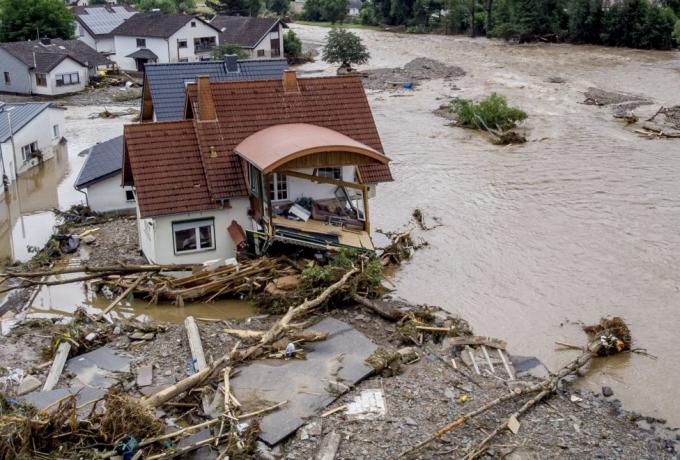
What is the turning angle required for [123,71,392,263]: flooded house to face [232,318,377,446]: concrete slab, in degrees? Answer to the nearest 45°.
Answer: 0° — it already faces it

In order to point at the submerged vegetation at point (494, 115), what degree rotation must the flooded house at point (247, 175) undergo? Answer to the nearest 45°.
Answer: approximately 135° to its left

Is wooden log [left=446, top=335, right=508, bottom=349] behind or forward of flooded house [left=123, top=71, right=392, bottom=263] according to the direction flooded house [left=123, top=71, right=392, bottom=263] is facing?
forward

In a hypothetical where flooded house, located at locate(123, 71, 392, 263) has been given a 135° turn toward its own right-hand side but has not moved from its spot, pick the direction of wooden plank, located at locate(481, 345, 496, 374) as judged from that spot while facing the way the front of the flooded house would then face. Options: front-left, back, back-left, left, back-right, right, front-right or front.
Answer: back

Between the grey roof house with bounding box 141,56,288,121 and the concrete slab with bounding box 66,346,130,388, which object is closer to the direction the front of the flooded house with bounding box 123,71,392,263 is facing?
the concrete slab

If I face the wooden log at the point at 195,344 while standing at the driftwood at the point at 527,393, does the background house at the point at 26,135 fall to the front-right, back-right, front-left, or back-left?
front-right

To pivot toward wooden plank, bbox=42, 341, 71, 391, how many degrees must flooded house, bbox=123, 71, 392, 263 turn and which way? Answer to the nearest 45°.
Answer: approximately 45° to its right

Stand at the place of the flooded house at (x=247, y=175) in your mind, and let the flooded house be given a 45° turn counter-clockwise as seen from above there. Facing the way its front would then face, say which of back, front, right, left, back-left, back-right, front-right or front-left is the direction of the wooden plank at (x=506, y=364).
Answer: front

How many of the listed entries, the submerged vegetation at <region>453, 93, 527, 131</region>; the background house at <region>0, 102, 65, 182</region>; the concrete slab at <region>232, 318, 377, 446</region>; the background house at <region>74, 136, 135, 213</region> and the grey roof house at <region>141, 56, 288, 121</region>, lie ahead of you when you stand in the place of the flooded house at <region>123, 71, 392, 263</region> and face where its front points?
1

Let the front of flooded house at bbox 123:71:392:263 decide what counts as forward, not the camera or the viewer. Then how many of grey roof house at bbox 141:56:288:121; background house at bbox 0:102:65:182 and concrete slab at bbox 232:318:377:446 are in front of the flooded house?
1

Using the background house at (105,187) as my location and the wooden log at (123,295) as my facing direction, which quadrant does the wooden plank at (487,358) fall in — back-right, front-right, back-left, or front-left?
front-left

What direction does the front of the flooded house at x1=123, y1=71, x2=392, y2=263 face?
toward the camera

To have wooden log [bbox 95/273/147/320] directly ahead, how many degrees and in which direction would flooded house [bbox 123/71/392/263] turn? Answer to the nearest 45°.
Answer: approximately 45° to its right

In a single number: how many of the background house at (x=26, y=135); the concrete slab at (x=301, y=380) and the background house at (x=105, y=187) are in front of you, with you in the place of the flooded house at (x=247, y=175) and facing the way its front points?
1

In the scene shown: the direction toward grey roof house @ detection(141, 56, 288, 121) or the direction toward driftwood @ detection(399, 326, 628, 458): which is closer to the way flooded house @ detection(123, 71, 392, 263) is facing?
the driftwood

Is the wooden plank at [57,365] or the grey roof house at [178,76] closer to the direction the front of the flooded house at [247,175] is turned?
the wooden plank

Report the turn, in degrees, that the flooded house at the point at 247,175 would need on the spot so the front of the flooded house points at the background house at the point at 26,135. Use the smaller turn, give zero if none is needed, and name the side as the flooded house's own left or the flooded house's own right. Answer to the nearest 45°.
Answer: approximately 135° to the flooded house's own right

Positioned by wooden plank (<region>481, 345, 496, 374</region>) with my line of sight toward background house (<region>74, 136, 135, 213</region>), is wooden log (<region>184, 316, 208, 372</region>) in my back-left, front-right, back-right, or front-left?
front-left

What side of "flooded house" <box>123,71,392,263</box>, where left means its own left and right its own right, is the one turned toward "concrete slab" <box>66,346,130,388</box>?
front
